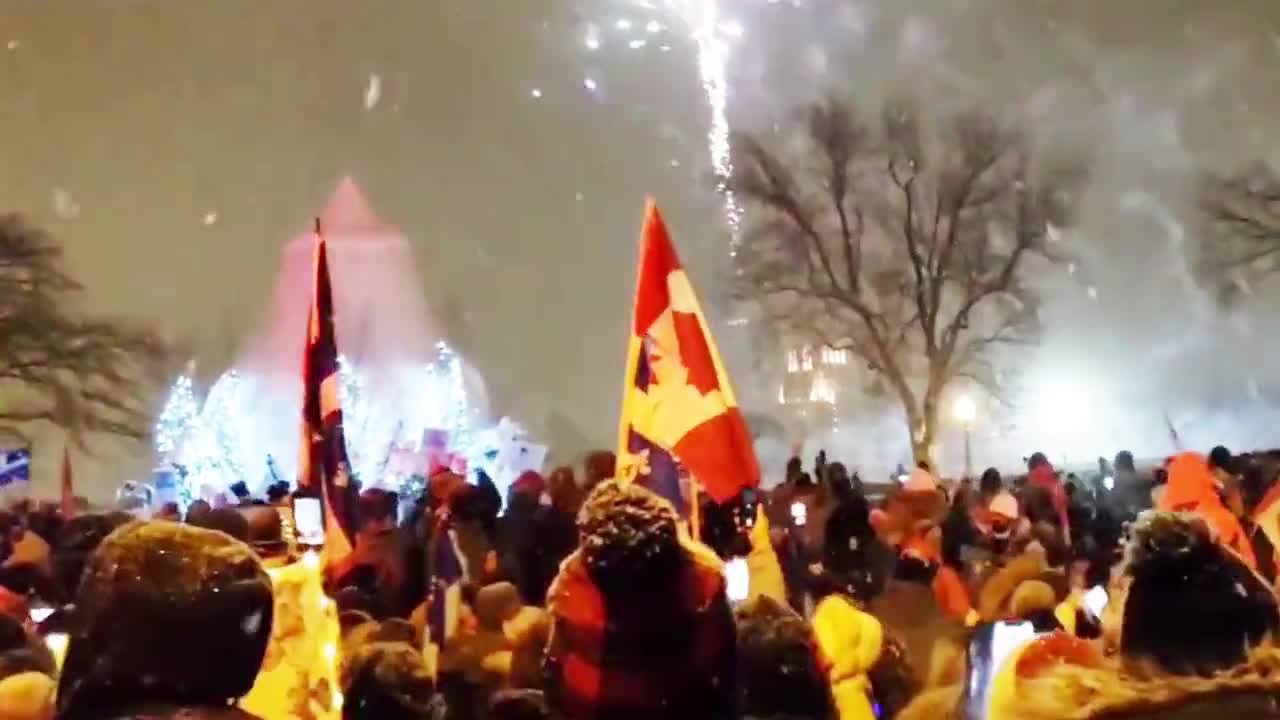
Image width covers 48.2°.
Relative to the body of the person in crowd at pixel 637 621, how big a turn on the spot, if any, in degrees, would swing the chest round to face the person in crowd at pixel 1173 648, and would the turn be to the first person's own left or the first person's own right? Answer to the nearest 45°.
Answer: approximately 90° to the first person's own right

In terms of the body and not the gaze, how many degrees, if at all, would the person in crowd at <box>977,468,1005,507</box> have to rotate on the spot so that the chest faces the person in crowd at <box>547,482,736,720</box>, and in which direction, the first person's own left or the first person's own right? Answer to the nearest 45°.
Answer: approximately 180°

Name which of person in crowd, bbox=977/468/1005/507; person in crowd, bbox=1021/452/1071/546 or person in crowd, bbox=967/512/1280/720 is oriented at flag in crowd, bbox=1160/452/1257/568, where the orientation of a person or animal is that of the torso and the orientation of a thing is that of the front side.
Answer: person in crowd, bbox=967/512/1280/720

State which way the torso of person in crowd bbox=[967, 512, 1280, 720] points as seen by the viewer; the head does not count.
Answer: away from the camera

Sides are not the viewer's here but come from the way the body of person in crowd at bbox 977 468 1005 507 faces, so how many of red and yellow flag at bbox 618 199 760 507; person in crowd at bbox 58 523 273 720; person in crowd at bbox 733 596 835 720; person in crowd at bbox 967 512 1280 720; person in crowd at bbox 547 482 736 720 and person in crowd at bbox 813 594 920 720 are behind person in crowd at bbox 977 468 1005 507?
6

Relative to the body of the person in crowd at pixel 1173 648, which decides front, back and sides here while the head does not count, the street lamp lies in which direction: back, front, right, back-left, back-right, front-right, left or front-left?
front

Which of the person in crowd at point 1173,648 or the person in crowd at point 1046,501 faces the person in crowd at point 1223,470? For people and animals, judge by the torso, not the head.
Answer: the person in crowd at point 1173,648

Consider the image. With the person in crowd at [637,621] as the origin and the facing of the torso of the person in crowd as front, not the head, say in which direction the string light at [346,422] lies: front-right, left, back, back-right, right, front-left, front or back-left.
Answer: front

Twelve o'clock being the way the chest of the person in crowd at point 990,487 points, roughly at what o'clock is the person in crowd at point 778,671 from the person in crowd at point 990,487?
the person in crowd at point 778,671 is roughly at 6 o'clock from the person in crowd at point 990,487.

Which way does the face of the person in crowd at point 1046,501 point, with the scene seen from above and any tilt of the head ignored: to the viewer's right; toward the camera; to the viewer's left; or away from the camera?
away from the camera

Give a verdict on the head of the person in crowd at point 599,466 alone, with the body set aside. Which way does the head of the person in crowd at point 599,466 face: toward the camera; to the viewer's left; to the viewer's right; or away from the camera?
away from the camera

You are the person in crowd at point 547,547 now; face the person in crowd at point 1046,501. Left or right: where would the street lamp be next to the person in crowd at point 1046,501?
left

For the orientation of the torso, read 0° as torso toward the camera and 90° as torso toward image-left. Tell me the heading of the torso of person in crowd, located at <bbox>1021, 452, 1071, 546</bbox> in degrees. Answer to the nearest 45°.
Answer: approximately 180°

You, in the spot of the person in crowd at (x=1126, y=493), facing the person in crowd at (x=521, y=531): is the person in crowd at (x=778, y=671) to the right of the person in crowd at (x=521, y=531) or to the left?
left

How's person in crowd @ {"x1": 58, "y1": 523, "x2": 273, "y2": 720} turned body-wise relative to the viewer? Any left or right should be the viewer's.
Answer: facing away from the viewer

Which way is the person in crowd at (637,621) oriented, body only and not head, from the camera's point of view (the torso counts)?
away from the camera

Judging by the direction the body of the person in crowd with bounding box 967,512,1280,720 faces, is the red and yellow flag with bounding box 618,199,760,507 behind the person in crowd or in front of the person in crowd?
in front

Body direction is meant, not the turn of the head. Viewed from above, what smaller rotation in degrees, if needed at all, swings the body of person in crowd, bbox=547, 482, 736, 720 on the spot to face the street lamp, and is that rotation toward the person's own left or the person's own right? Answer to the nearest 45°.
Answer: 0° — they already face it
